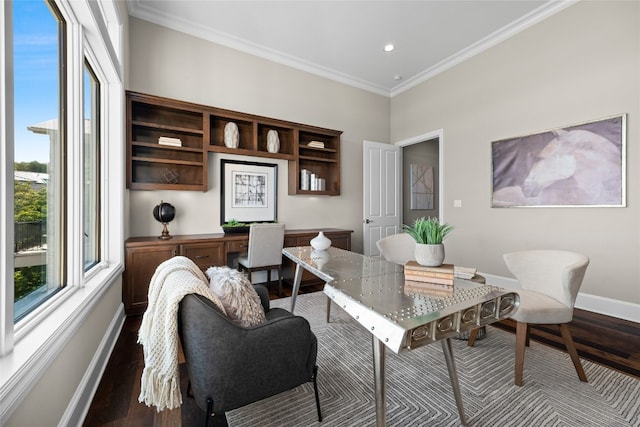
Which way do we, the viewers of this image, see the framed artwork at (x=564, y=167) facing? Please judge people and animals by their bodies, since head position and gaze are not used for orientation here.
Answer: facing the viewer and to the left of the viewer

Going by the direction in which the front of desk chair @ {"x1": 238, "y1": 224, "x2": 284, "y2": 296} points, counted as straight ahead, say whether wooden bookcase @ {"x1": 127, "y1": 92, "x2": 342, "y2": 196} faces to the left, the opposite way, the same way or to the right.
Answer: the opposite way

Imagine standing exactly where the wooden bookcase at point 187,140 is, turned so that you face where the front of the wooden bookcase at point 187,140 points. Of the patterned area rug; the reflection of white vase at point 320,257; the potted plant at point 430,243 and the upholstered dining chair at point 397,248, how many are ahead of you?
4

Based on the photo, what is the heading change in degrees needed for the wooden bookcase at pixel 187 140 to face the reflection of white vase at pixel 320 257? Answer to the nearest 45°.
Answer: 0° — it already faces it

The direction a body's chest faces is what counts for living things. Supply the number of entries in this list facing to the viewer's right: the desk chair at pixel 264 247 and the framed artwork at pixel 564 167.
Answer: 0

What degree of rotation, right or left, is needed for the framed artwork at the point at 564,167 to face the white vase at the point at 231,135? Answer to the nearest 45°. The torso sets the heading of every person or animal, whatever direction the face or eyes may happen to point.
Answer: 0° — it already faces it

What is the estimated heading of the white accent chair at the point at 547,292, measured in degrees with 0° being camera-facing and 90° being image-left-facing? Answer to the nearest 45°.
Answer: approximately 45°

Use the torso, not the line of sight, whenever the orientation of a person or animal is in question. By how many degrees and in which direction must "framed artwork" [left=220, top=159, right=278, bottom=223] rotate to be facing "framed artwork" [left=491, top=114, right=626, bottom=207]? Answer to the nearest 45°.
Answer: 0° — it already faces it

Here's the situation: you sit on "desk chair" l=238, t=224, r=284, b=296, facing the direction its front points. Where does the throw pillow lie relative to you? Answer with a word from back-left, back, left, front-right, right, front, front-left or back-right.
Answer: back-left

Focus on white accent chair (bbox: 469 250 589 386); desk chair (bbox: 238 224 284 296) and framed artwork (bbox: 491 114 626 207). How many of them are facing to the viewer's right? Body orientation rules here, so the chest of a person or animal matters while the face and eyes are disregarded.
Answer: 0

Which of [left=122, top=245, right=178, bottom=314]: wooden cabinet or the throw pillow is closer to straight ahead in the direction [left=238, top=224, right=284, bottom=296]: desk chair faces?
the wooden cabinet

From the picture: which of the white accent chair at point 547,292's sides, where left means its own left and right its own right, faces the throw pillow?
front

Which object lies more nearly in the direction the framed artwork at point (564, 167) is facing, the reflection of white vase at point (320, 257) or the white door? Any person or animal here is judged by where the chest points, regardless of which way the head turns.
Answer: the reflection of white vase

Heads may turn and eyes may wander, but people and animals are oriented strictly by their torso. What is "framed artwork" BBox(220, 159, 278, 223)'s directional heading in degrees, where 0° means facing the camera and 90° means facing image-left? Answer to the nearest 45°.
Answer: approximately 315°

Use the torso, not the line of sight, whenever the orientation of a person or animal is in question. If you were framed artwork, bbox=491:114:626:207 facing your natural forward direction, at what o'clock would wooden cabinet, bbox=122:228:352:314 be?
The wooden cabinet is roughly at 12 o'clock from the framed artwork.
